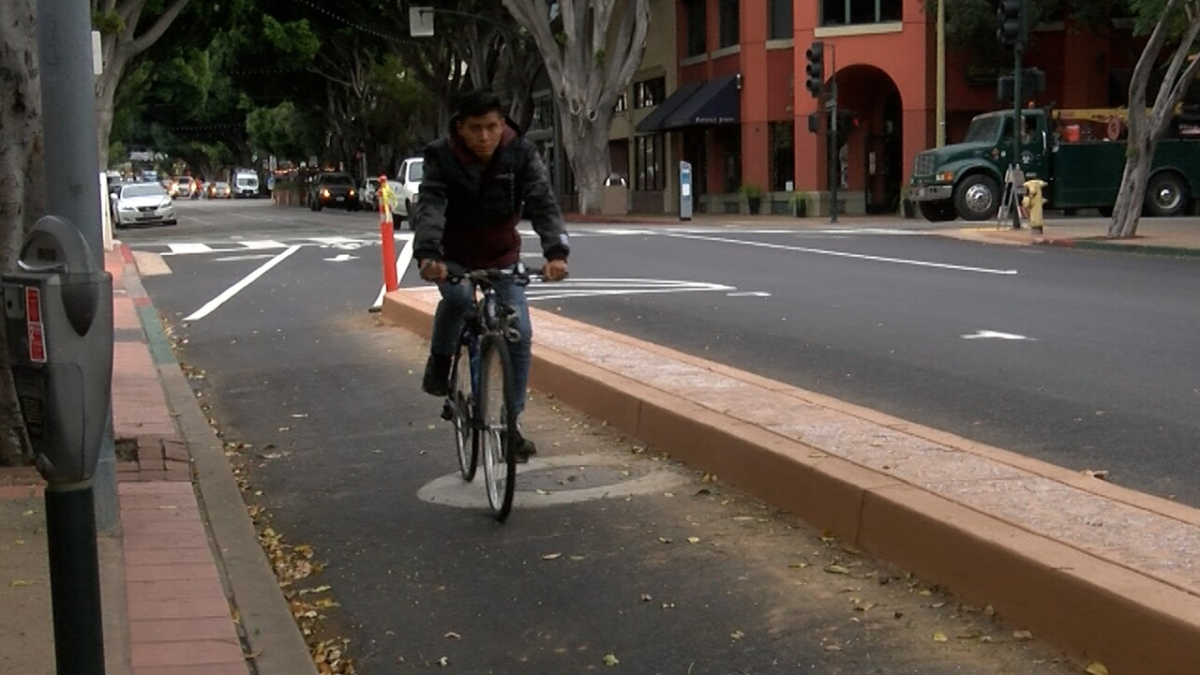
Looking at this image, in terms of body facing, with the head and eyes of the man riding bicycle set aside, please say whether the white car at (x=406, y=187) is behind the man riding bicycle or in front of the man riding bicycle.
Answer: behind

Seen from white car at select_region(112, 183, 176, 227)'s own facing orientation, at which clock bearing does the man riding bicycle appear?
The man riding bicycle is roughly at 12 o'clock from the white car.

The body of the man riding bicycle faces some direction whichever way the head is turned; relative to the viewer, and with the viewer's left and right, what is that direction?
facing the viewer

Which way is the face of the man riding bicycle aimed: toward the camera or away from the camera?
toward the camera

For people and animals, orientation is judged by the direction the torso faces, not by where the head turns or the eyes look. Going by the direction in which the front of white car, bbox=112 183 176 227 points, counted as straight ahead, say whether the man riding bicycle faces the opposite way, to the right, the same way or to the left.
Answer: the same way

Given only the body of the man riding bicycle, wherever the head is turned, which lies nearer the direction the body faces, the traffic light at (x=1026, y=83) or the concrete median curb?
the concrete median curb

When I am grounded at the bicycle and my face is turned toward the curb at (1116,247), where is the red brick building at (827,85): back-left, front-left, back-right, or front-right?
front-left

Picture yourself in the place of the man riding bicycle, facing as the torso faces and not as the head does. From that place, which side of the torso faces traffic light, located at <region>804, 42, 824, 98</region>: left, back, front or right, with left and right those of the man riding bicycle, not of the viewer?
back

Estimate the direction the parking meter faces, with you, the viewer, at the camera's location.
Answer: facing the viewer and to the left of the viewer

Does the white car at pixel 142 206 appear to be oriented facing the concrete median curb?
yes
